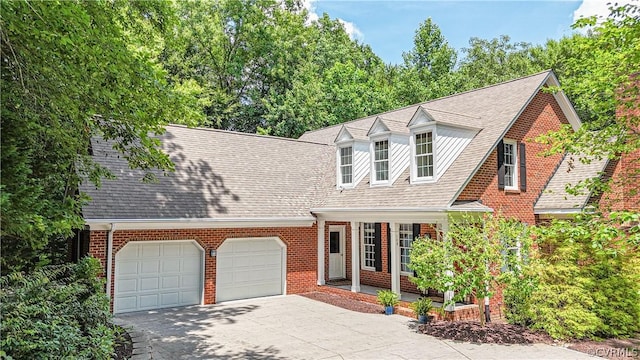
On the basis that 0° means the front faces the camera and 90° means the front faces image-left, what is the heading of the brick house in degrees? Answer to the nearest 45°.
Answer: approximately 45°

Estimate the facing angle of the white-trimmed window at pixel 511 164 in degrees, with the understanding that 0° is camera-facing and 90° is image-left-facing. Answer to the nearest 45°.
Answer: approximately 315°

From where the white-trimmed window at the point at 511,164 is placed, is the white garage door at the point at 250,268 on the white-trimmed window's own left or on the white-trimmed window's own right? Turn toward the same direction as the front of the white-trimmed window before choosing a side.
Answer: on the white-trimmed window's own right

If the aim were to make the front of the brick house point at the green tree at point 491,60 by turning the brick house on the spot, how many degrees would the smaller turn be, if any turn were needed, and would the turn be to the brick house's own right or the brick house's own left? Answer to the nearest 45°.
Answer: approximately 180°

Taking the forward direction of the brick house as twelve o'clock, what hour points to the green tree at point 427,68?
The green tree is roughly at 5 o'clock from the brick house.

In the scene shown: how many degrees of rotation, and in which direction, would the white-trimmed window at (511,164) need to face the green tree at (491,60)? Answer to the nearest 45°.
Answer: approximately 135° to its left

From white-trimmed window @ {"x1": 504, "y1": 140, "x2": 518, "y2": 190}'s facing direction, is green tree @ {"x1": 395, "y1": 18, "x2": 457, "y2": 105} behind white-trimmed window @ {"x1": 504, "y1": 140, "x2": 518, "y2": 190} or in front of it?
behind

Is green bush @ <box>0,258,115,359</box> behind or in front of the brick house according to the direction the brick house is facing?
in front
